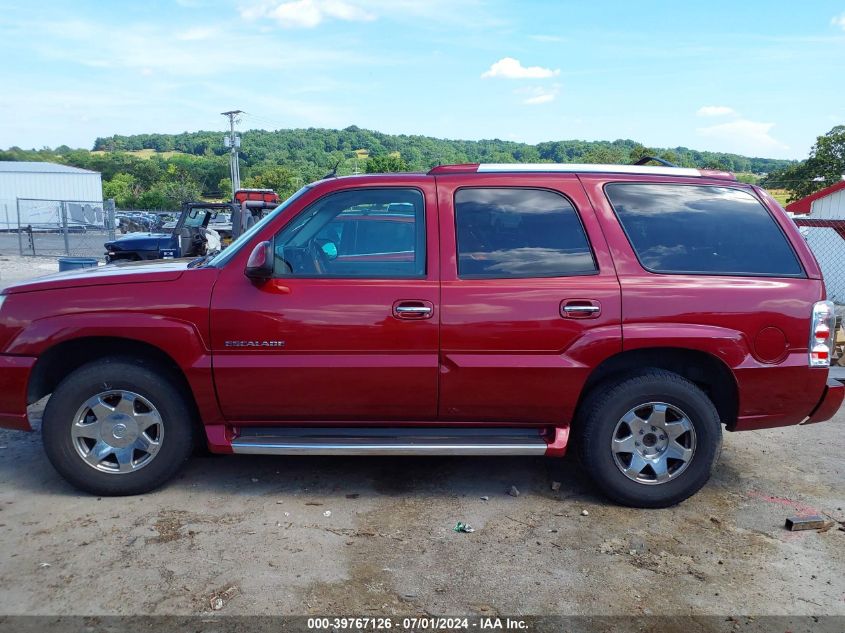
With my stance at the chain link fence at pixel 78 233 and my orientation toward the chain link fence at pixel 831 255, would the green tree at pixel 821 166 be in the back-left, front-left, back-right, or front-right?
front-left

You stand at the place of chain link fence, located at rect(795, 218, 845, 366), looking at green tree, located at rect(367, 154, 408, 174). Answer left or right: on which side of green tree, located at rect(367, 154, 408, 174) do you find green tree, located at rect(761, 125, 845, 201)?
right

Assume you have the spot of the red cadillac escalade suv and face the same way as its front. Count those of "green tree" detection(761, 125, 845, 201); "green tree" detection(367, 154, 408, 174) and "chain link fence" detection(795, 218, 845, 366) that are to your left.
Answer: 0

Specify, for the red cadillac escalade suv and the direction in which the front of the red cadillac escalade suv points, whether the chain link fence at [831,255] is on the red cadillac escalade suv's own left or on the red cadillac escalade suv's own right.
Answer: on the red cadillac escalade suv's own right

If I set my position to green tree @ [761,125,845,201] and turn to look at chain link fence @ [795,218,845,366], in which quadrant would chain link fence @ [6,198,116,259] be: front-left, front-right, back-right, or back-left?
front-right

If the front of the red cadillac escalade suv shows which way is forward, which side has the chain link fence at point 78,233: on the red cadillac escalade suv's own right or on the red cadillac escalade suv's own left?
on the red cadillac escalade suv's own right

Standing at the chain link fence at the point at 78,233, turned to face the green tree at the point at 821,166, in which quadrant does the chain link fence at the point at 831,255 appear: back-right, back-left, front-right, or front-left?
front-right

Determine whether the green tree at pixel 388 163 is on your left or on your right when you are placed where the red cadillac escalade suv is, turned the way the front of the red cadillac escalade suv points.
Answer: on your right

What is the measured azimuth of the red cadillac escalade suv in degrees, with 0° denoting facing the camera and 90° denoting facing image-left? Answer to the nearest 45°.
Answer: approximately 90°

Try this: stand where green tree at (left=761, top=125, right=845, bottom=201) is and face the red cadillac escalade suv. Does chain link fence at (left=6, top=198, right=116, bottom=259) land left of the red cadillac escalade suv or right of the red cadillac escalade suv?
right

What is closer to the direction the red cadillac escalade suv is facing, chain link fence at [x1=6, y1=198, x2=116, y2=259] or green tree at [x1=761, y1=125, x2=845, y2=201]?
the chain link fence

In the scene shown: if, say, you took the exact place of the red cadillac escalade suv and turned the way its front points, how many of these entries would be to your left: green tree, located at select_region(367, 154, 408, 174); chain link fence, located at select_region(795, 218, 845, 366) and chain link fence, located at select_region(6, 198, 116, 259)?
0

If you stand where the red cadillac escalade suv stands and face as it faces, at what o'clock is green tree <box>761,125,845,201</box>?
The green tree is roughly at 4 o'clock from the red cadillac escalade suv.
